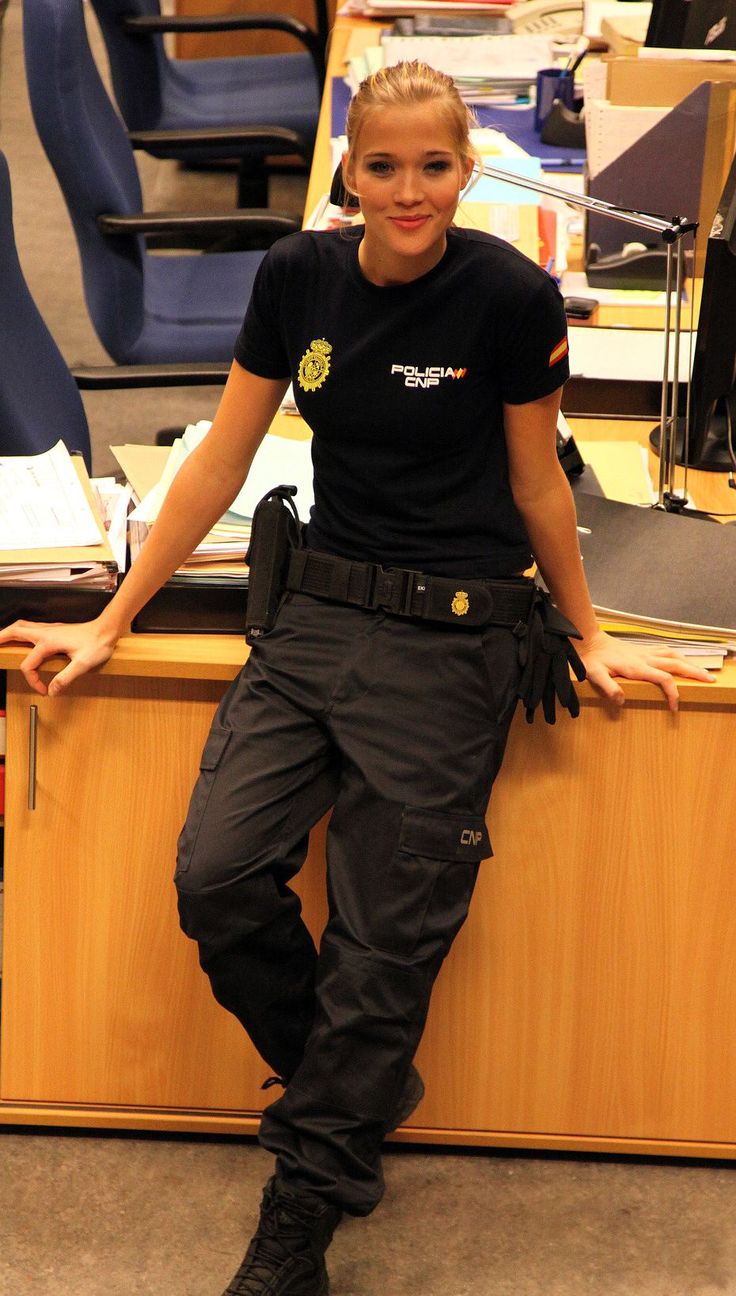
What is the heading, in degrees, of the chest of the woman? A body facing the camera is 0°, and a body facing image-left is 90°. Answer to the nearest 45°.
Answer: approximately 0°

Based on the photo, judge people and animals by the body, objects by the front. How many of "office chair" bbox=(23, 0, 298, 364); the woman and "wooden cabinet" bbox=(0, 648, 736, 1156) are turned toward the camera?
2

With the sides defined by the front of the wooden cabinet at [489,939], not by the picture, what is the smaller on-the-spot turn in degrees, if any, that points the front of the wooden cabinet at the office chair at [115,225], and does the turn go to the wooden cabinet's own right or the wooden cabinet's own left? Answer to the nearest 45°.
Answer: approximately 135° to the wooden cabinet's own right

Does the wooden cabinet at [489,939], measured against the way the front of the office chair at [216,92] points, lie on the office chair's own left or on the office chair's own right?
on the office chair's own right

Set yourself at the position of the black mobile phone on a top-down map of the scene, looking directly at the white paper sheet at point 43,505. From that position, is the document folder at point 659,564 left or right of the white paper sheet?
left

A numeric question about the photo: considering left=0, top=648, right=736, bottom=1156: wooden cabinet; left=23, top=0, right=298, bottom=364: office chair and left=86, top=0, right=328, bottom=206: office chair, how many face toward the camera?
1

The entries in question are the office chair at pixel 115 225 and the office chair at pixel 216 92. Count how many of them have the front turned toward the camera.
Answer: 0

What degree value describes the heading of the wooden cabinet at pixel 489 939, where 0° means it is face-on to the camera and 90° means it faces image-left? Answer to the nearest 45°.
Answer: approximately 0°

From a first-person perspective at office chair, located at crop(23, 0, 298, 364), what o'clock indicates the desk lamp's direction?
The desk lamp is roughly at 2 o'clock from the office chair.

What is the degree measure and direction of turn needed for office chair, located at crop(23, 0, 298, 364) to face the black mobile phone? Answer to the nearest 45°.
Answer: approximately 45° to its right

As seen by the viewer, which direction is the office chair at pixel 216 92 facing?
to the viewer's right

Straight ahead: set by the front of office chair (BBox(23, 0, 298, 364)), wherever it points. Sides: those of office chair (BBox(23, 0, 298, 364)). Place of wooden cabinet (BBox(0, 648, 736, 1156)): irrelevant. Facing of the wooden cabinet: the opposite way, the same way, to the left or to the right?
to the right

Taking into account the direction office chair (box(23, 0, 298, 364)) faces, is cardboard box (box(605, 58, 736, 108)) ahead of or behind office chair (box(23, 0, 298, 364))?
ahead

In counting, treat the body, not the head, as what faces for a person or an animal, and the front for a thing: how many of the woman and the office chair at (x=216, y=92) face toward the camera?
1

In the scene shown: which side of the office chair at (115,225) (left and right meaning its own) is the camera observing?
right
